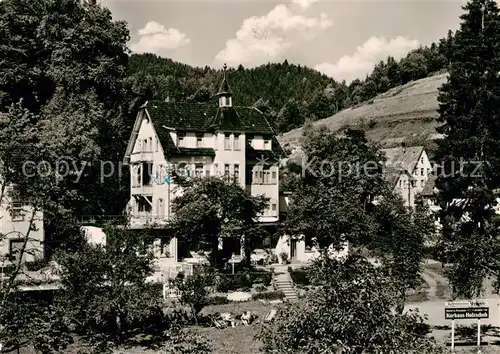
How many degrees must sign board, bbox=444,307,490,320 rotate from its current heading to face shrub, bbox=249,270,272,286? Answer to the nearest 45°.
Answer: approximately 135° to its right

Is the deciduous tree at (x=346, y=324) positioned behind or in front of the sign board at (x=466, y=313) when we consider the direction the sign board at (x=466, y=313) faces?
in front

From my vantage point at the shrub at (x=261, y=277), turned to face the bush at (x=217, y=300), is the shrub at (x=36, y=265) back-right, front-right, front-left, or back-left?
front-right

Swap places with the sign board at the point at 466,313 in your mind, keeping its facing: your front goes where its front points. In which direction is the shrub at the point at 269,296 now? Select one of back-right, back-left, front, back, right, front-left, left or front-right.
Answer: back-right

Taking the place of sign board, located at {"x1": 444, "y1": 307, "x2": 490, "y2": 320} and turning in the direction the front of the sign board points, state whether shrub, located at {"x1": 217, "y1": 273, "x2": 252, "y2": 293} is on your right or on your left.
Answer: on your right

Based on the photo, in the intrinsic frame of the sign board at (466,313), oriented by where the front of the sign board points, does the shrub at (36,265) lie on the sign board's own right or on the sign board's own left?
on the sign board's own right

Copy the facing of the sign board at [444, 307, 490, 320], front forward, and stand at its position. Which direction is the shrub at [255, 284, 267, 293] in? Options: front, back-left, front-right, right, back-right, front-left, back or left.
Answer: back-right

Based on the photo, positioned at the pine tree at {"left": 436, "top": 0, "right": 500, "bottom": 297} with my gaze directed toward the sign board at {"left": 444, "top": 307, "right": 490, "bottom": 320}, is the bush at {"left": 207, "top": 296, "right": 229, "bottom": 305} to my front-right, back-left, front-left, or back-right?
front-right

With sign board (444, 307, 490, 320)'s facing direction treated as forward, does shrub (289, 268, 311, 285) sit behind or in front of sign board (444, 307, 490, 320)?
behind

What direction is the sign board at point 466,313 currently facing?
toward the camera
